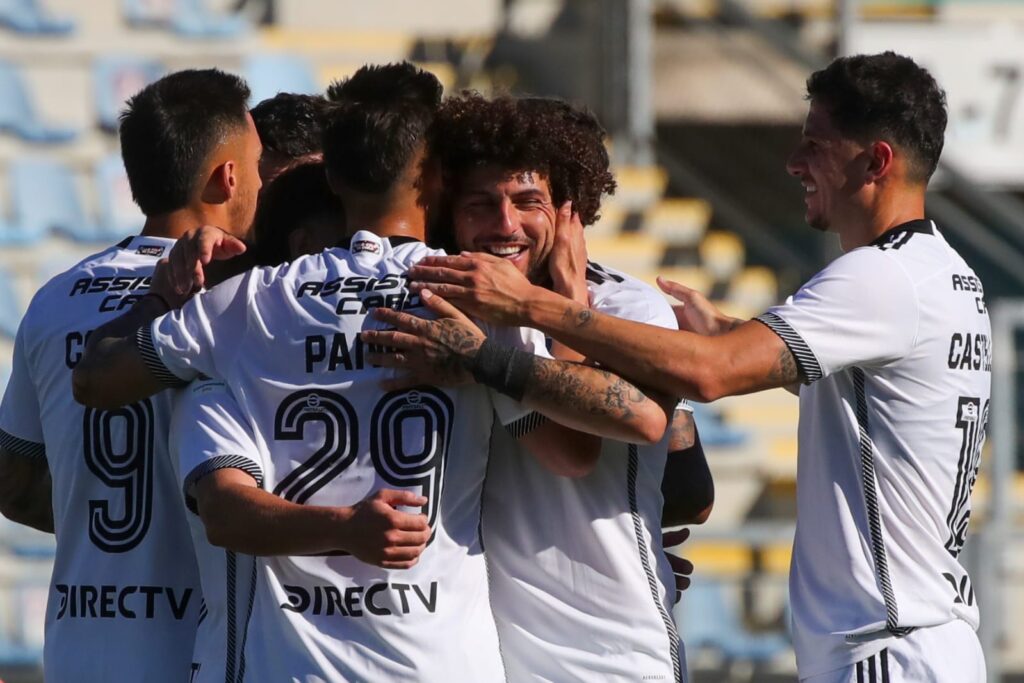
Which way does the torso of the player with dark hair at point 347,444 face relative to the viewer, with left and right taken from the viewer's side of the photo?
facing away from the viewer

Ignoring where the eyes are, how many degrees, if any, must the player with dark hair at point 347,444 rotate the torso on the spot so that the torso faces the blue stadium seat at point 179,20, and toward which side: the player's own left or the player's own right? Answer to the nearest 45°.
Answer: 0° — they already face it

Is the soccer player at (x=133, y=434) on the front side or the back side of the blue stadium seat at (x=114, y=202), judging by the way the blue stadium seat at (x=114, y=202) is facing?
on the front side

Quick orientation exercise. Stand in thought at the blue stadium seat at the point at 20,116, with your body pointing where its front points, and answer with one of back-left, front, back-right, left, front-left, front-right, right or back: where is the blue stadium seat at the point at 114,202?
front

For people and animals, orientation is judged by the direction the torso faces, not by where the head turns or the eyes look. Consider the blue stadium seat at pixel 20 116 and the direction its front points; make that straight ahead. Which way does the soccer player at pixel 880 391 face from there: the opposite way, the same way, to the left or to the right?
the opposite way

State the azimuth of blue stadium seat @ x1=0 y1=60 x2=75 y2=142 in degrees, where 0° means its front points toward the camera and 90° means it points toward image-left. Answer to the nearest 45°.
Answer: approximately 315°

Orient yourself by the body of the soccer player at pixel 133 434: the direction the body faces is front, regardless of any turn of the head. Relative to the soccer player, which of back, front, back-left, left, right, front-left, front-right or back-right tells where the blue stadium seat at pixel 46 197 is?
front-left

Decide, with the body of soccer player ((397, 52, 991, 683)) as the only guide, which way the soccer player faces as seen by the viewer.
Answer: to the viewer's left

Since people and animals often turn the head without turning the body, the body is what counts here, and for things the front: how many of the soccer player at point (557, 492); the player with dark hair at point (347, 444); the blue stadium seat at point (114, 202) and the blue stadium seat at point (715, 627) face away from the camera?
1

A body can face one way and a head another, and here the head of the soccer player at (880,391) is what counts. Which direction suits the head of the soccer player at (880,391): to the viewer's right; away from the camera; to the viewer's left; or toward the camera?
to the viewer's left
